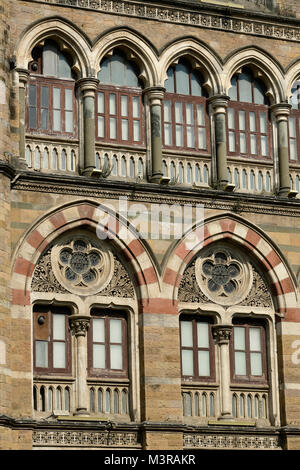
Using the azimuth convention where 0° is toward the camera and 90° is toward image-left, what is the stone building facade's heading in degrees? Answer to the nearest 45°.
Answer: approximately 0°
